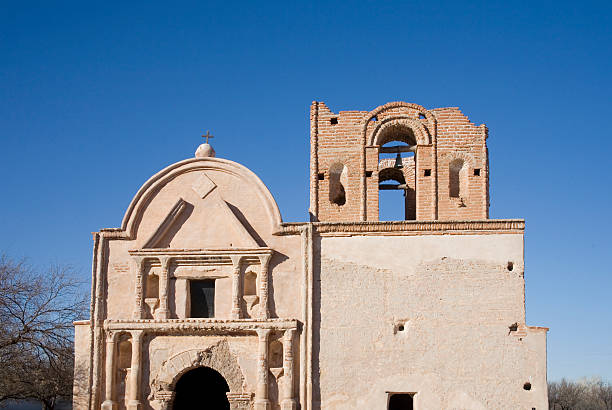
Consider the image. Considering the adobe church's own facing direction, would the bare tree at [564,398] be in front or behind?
behind

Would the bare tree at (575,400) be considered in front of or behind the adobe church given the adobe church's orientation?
behind

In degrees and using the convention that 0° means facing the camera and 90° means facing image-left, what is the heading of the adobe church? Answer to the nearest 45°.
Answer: approximately 0°
